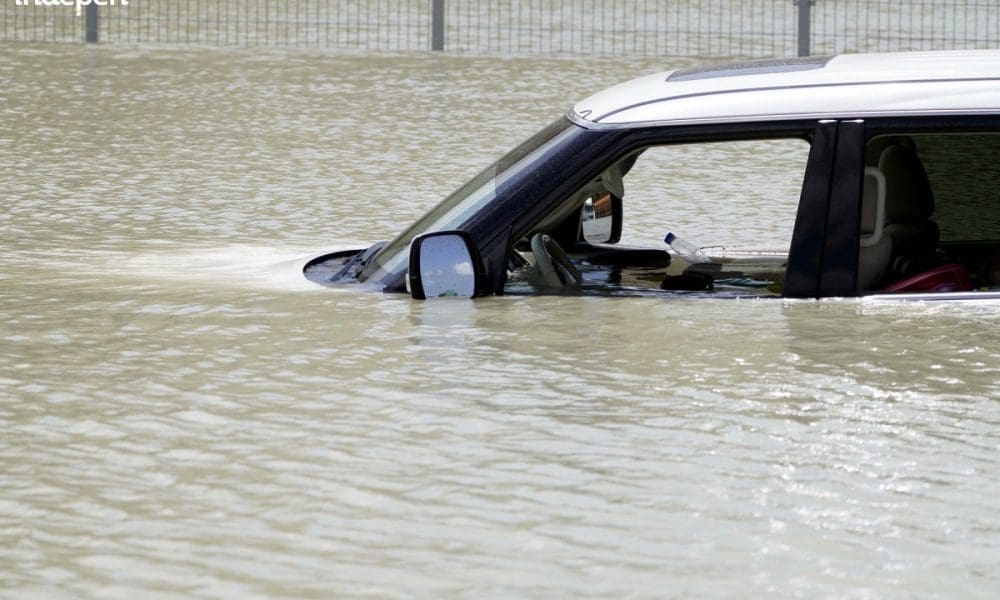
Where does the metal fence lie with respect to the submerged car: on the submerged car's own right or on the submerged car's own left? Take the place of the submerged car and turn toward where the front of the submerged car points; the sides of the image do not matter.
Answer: on the submerged car's own right

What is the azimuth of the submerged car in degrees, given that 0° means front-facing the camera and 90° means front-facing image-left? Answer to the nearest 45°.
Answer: approximately 90°
